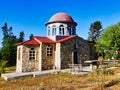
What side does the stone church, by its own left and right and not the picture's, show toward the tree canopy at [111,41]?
left

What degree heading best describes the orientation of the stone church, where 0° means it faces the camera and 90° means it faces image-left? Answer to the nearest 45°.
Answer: approximately 315°
